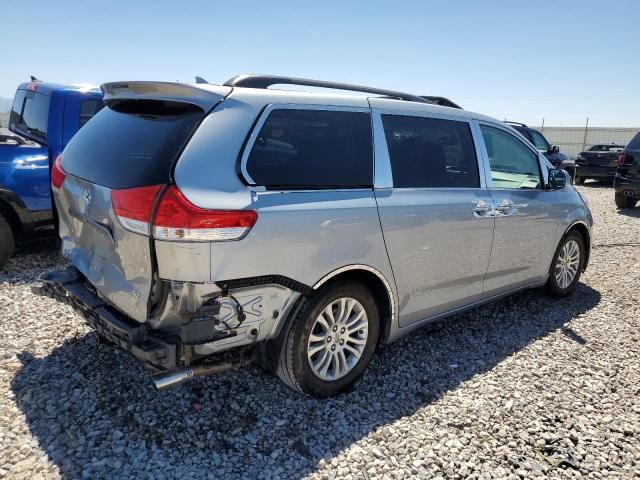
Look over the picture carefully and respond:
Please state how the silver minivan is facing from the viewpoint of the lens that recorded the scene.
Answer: facing away from the viewer and to the right of the viewer

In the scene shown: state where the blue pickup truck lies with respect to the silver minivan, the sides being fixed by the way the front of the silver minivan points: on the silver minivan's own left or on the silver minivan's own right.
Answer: on the silver minivan's own left

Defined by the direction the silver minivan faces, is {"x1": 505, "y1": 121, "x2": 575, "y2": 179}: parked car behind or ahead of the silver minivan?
ahead

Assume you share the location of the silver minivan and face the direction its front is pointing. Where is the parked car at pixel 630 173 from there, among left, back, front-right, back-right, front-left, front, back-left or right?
front
